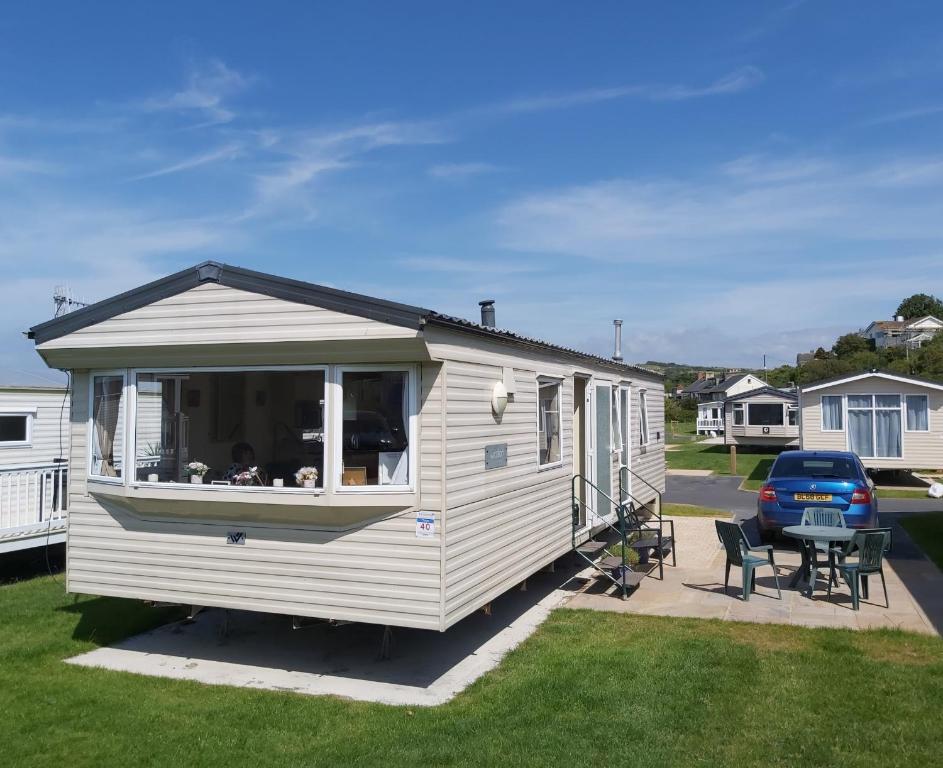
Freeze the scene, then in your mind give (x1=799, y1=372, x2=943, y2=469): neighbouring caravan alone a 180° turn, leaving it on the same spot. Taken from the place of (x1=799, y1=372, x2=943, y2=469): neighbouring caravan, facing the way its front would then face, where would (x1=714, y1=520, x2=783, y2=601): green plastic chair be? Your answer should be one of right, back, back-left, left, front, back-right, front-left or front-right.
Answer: back

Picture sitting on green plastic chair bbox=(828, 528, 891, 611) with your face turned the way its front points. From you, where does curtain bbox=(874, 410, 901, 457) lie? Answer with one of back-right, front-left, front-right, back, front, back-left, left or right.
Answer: front-right

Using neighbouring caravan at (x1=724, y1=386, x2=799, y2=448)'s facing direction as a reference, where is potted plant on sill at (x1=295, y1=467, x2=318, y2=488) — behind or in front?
in front

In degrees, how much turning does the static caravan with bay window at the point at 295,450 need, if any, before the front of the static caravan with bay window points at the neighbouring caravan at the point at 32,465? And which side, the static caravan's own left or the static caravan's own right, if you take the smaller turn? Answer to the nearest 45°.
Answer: approximately 90° to the static caravan's own right

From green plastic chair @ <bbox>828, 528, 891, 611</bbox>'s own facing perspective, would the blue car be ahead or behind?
ahead

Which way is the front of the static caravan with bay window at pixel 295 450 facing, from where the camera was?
facing the viewer and to the left of the viewer

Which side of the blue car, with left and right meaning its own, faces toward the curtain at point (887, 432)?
front

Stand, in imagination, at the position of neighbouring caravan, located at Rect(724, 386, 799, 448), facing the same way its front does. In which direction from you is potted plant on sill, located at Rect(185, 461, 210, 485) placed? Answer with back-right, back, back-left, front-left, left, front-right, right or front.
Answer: front

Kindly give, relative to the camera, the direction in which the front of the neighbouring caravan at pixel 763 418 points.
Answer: facing the viewer

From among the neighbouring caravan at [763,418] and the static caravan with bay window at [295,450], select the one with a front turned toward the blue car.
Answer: the neighbouring caravan

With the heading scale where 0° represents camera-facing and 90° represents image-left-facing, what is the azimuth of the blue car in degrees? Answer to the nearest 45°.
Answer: approximately 180°

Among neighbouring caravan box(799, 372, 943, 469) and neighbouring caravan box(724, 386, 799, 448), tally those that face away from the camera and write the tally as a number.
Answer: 0

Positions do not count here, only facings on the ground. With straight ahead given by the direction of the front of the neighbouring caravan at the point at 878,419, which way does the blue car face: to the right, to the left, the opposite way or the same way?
the opposite way

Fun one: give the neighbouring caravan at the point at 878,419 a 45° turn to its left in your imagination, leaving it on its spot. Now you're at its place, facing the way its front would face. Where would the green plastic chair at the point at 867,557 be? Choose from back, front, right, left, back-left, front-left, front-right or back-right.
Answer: front-right

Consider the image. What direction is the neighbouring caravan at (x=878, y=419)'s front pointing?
toward the camera
